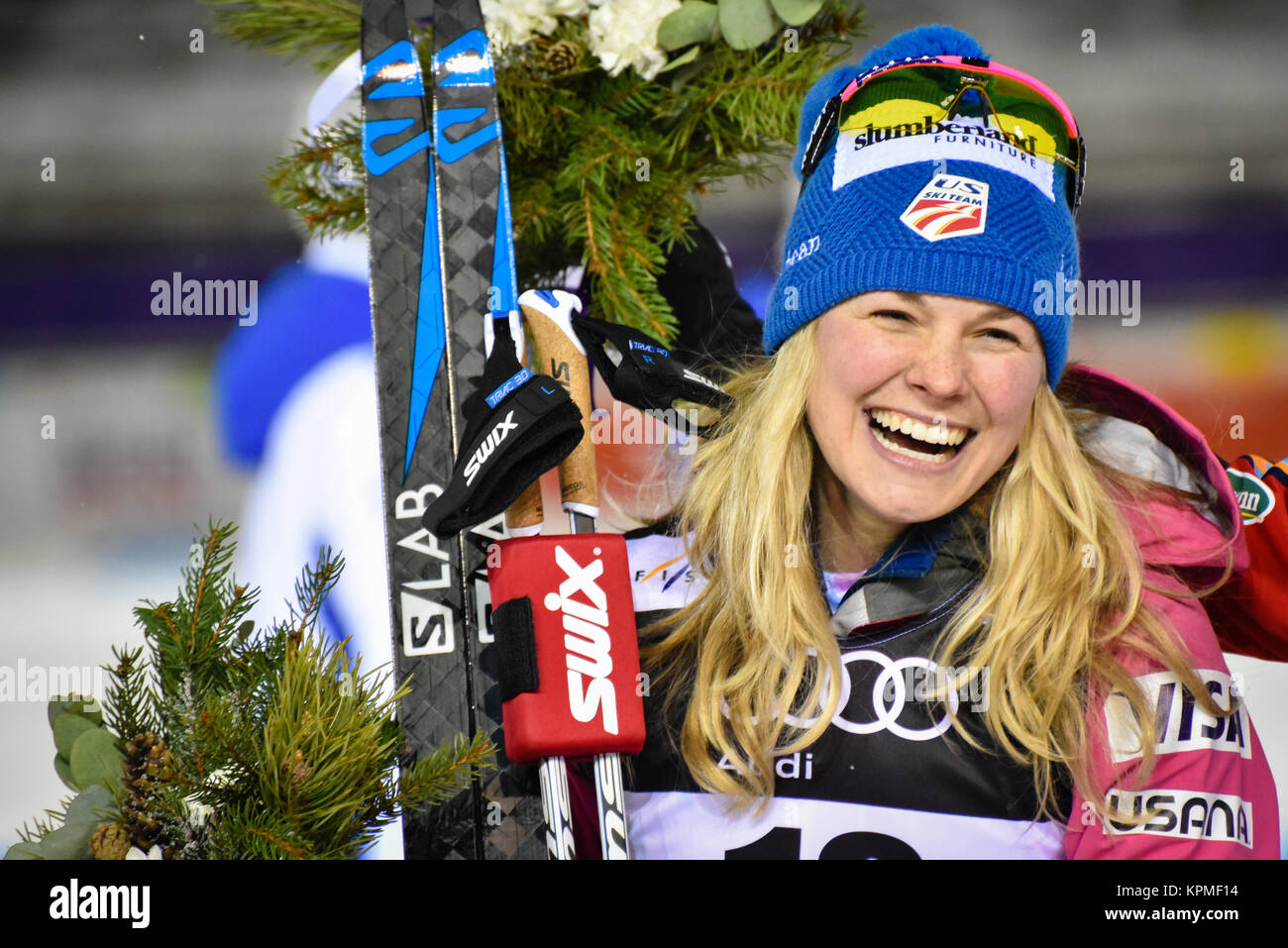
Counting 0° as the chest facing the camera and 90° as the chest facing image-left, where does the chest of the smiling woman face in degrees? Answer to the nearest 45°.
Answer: approximately 45°
